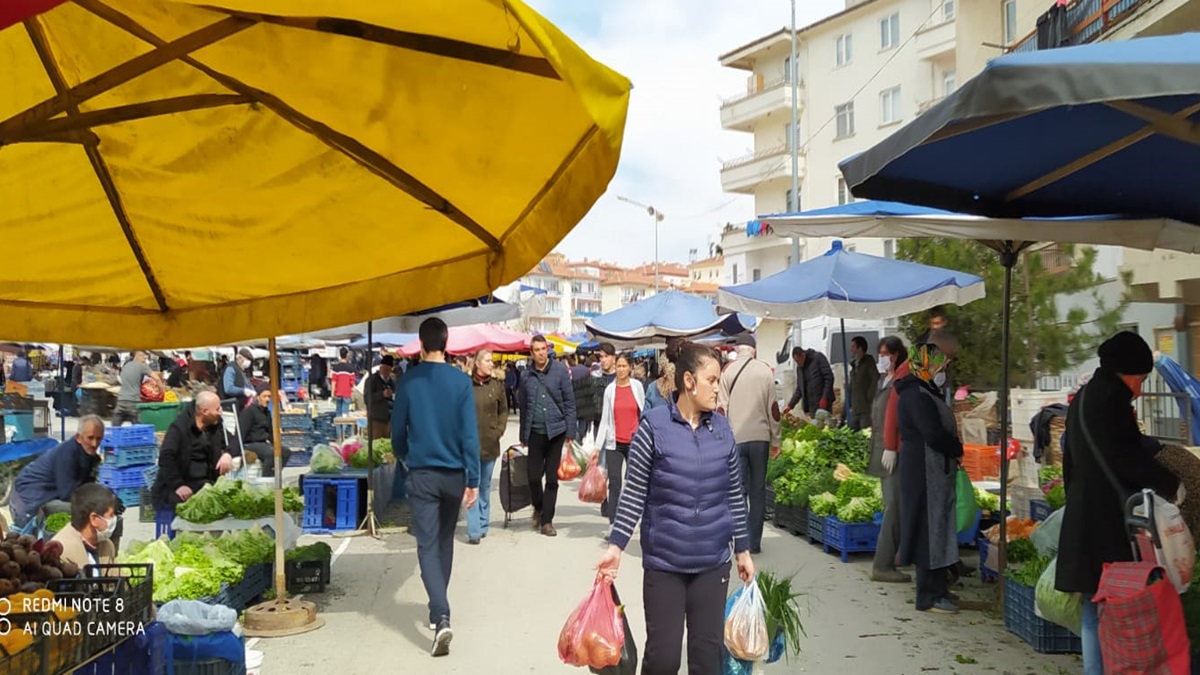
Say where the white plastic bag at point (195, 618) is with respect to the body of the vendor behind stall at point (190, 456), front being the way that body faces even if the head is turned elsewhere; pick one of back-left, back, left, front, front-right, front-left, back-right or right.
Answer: front-right

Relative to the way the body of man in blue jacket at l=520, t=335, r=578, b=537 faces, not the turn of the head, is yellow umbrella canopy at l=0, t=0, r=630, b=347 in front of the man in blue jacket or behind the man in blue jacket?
in front

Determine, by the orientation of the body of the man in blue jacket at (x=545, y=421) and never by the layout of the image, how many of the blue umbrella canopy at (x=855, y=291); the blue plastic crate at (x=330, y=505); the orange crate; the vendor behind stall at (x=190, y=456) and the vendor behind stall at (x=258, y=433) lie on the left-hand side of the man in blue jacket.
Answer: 2

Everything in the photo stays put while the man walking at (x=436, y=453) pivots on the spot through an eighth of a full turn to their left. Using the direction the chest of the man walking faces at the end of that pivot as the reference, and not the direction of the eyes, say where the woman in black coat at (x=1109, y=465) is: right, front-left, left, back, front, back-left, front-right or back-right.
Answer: back

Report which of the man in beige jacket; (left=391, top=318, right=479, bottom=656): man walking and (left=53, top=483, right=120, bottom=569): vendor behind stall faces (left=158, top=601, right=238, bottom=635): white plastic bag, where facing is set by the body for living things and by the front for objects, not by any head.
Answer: the vendor behind stall

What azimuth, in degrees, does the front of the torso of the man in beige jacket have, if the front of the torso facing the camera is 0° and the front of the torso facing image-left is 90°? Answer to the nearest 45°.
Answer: approximately 180°

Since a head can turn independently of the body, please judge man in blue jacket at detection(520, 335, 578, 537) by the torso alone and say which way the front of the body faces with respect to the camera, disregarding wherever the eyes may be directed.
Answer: toward the camera

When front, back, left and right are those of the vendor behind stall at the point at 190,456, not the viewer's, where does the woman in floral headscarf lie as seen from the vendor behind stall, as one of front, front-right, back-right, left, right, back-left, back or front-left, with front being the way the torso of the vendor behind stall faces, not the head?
front

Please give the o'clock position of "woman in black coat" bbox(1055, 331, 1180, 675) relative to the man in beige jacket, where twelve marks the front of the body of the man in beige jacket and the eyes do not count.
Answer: The woman in black coat is roughly at 5 o'clock from the man in beige jacket.

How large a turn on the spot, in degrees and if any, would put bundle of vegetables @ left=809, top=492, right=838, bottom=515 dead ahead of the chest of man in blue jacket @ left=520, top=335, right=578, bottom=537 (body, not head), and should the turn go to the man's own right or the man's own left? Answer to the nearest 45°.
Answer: approximately 45° to the man's own left

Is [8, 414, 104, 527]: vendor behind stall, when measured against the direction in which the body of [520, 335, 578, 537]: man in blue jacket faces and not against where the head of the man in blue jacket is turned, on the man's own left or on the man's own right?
on the man's own right

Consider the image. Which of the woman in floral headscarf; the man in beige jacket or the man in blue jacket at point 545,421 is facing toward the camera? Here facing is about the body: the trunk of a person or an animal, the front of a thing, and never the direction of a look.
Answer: the man in blue jacket
